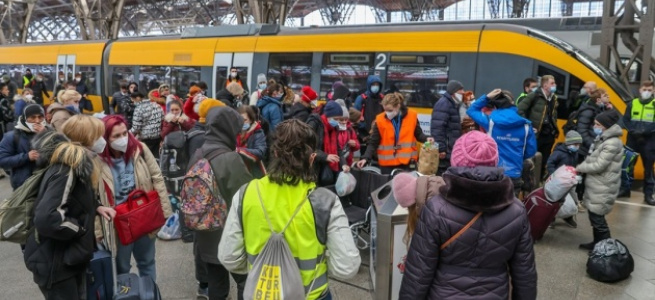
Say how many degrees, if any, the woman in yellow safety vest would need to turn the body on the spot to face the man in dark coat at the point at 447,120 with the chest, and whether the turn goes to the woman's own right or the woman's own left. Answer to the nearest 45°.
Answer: approximately 45° to the woman's own right

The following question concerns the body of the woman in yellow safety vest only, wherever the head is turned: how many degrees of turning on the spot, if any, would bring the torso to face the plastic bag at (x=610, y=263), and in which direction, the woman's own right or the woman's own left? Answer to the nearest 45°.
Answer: approximately 45° to the woman's own right

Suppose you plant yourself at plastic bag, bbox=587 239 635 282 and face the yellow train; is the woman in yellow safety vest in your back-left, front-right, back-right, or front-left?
back-left

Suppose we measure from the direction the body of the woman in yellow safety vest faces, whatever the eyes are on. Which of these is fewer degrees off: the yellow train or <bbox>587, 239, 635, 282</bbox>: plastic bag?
the yellow train

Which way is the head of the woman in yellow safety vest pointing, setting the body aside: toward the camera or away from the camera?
away from the camera

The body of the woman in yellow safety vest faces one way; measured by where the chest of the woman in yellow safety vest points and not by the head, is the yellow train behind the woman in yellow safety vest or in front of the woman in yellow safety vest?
in front

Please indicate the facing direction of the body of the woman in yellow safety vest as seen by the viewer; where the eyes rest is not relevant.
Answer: away from the camera
